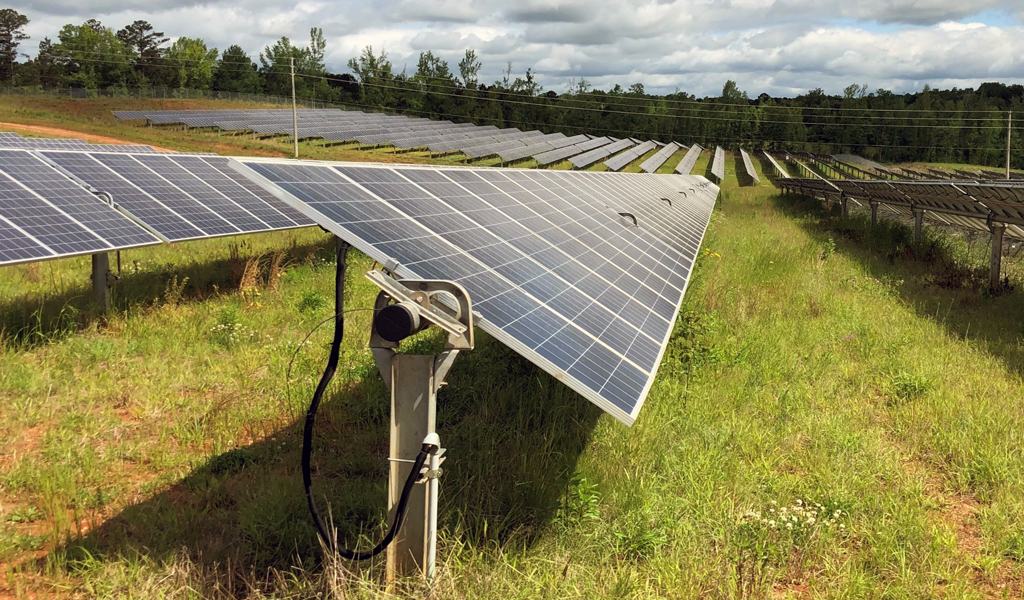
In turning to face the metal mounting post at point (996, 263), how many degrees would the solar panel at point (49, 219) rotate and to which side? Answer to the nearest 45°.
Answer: approximately 45° to its left

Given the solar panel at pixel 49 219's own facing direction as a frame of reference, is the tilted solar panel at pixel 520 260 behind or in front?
in front

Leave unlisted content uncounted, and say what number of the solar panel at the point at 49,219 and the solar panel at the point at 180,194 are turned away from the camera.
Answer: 0

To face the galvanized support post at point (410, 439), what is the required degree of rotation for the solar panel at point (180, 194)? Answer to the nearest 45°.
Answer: approximately 45° to its right

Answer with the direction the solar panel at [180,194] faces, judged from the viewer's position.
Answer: facing the viewer and to the right of the viewer

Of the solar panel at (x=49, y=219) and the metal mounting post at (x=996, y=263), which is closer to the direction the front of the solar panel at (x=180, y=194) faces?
the metal mounting post

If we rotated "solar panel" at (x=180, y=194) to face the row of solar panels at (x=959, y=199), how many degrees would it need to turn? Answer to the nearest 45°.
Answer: approximately 45° to its left

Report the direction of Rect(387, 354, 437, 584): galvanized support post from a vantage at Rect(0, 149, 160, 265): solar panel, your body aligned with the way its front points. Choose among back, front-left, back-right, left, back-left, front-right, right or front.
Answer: front-right
